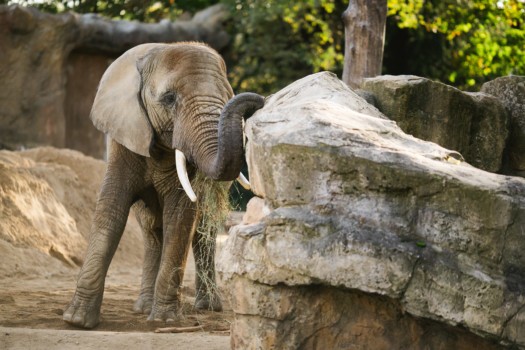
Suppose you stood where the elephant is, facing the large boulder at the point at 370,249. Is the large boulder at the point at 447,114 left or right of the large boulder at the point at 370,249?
left

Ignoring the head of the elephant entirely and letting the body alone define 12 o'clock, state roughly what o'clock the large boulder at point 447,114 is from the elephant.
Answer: The large boulder is roughly at 8 o'clock from the elephant.

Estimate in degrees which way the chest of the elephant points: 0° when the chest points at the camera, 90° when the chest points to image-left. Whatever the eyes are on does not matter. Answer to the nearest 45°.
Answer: approximately 0°

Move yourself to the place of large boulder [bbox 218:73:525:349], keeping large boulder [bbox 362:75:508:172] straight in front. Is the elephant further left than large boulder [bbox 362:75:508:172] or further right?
left

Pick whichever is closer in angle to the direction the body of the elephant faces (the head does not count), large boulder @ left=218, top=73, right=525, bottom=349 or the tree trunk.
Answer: the large boulder

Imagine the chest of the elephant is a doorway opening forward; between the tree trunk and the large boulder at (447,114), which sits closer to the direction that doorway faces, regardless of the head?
the large boulder

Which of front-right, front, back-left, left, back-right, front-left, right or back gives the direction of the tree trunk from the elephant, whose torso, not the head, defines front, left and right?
back-left
